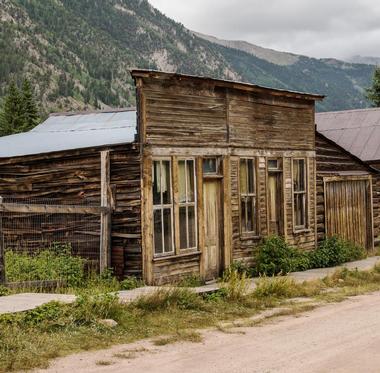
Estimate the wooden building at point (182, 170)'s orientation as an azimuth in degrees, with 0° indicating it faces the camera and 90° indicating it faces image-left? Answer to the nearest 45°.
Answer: approximately 315°

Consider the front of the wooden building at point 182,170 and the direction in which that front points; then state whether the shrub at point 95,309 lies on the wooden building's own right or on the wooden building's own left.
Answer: on the wooden building's own right

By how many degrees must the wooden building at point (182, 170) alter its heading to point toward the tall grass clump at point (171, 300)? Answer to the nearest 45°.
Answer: approximately 45° to its right

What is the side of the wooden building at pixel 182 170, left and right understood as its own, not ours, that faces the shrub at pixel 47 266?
right

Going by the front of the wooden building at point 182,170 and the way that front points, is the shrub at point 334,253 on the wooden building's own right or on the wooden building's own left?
on the wooden building's own left

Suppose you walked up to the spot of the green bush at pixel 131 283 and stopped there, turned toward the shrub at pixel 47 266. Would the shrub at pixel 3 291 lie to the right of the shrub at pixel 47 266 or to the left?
left
